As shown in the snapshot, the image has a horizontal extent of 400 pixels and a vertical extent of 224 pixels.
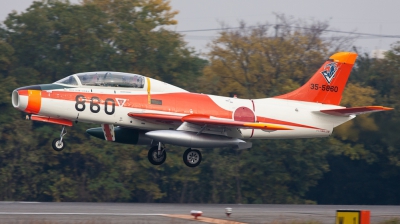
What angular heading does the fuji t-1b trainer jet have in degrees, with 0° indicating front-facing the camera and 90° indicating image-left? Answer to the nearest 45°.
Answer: approximately 90°
